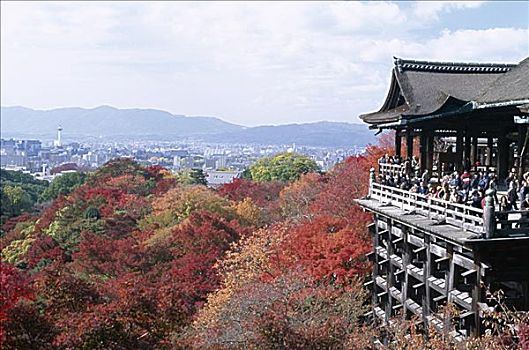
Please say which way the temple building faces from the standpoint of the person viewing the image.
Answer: facing the viewer and to the left of the viewer
